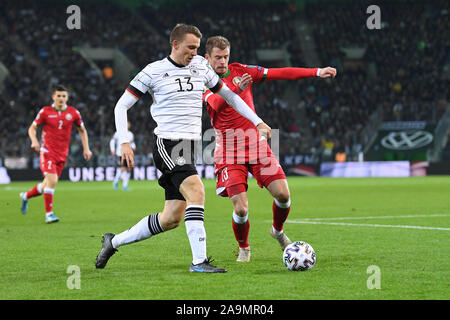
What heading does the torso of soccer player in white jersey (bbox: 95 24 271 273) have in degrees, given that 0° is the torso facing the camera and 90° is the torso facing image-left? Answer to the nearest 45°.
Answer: approximately 315°

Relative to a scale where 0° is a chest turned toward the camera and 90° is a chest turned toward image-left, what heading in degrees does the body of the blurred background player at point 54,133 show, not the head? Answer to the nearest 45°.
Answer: approximately 315°

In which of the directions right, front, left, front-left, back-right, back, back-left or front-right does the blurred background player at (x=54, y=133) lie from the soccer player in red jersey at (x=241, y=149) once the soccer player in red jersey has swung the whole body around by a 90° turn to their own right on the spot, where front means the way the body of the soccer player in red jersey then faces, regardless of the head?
front-right

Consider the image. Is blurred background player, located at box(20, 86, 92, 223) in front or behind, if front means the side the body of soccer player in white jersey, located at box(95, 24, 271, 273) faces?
behind

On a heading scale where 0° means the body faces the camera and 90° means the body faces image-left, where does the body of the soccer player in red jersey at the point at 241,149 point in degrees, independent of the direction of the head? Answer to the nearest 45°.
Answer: approximately 0°
